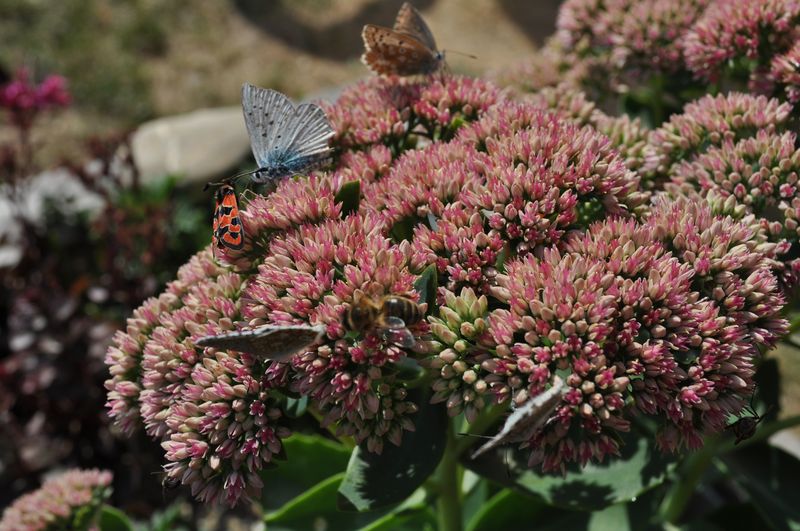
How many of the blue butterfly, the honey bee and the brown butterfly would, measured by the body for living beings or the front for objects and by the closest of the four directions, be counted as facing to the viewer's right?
1

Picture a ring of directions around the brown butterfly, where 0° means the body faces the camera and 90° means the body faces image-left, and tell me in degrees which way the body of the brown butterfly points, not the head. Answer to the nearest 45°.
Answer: approximately 270°

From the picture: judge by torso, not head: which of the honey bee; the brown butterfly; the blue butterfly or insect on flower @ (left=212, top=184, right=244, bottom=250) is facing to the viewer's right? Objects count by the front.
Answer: the brown butterfly

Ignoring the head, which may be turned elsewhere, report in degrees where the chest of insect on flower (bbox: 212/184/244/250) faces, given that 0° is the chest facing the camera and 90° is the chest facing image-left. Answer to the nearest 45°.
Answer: approximately 180°

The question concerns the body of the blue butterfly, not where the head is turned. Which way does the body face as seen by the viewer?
to the viewer's left

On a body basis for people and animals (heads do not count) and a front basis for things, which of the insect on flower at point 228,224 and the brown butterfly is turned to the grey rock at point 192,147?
the insect on flower

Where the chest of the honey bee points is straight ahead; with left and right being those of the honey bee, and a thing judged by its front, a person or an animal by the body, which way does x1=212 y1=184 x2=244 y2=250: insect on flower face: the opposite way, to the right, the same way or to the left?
to the right

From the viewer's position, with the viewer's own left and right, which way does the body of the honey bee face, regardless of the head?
facing to the left of the viewer
